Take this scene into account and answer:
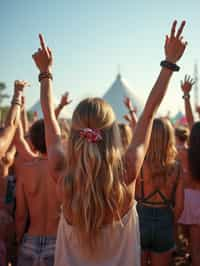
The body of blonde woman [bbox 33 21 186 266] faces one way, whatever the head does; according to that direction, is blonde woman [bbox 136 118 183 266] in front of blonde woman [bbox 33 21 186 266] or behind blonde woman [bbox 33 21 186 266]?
in front

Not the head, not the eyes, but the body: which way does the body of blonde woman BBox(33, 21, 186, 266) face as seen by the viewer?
away from the camera

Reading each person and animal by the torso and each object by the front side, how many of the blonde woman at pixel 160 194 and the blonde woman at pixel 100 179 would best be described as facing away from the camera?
2

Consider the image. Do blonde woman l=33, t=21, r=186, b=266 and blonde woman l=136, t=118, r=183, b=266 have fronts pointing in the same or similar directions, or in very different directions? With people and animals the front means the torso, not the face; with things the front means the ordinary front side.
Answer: same or similar directions

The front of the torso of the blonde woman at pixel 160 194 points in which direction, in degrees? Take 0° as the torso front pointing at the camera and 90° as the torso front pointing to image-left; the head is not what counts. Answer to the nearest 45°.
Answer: approximately 180°

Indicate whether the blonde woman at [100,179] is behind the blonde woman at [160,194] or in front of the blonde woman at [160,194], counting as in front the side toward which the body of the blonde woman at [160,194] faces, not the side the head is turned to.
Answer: behind
